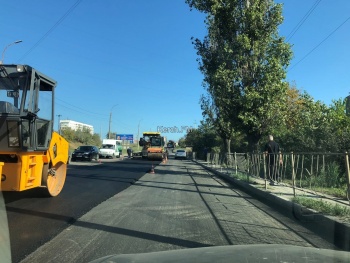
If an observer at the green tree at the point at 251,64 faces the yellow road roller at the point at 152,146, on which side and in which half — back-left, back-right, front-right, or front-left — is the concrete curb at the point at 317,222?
back-left

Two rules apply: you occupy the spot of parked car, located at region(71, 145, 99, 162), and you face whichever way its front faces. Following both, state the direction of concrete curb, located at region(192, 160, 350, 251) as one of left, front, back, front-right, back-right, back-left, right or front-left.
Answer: front-left

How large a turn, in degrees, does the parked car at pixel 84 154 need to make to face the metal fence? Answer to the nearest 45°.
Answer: approximately 45° to its left

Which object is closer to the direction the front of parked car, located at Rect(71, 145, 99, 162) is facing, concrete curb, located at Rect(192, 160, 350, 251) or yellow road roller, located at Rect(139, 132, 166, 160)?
the concrete curb

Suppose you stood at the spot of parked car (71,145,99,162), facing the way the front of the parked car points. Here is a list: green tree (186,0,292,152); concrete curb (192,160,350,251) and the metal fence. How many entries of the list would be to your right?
0

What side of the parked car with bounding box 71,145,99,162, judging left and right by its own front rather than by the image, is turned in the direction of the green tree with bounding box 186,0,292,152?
left

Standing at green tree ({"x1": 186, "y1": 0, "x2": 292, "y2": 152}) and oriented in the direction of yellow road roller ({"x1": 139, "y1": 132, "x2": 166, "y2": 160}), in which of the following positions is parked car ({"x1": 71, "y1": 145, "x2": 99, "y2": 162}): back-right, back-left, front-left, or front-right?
front-left

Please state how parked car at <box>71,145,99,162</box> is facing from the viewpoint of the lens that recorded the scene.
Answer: facing the viewer and to the left of the viewer

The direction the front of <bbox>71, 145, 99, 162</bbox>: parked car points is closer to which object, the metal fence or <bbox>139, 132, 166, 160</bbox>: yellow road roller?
the metal fence

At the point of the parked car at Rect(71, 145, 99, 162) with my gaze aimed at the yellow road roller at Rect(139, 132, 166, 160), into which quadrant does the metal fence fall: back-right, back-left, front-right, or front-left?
back-right
